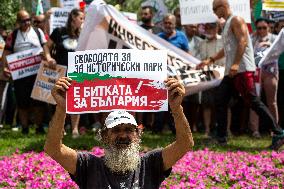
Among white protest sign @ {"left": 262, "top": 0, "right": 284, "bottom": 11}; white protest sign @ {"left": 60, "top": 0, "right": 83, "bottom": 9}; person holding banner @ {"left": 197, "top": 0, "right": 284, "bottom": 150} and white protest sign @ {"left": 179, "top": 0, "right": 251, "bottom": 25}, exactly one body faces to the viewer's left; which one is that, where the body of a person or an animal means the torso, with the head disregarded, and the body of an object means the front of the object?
the person holding banner

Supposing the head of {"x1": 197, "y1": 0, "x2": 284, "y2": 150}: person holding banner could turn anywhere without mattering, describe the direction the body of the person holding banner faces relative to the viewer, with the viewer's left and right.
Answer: facing to the left of the viewer

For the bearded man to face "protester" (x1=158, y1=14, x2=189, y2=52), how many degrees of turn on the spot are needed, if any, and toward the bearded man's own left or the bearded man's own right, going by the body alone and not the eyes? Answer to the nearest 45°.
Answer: approximately 180°

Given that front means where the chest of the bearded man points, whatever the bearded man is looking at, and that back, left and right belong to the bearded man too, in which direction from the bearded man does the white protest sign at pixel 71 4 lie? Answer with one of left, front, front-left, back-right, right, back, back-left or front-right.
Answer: back

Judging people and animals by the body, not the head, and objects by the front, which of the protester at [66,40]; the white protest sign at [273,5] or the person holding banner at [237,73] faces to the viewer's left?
the person holding banner

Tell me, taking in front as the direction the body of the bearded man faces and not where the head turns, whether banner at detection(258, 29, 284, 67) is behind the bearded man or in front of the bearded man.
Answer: behind

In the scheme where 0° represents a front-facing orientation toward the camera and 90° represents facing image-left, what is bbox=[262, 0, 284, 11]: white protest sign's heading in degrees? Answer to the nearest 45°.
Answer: approximately 0°

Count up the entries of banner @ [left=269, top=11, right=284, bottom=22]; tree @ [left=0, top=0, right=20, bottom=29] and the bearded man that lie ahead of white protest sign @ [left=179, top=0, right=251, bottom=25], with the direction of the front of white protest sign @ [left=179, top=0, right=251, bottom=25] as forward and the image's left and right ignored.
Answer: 1
